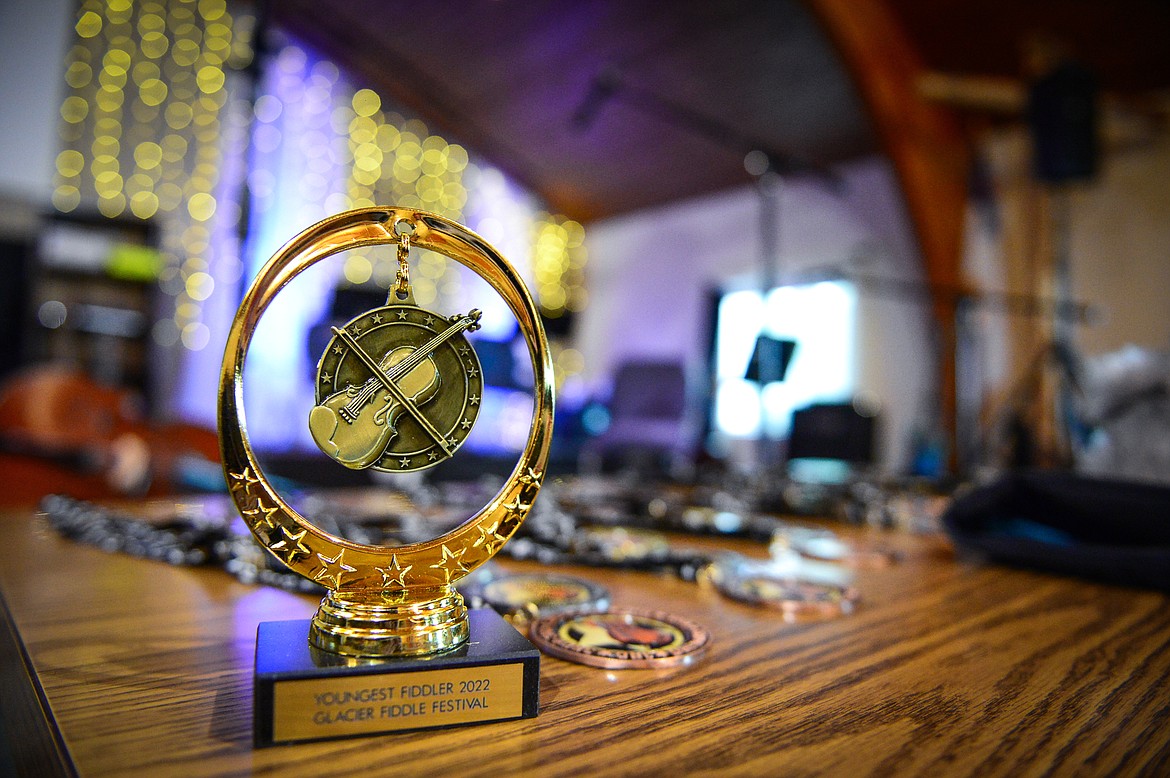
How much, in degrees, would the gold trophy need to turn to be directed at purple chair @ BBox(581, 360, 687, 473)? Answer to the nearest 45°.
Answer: approximately 180°

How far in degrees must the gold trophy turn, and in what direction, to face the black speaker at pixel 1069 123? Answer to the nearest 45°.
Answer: approximately 135° to its left

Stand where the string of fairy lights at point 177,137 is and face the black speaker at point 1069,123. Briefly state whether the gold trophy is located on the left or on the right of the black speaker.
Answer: right

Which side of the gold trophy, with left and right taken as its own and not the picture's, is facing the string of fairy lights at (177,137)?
back

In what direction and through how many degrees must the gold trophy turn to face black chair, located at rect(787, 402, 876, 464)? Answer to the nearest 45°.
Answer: approximately 135° to its left

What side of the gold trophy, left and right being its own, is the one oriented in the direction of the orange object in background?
back

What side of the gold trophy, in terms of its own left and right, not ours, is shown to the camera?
front
